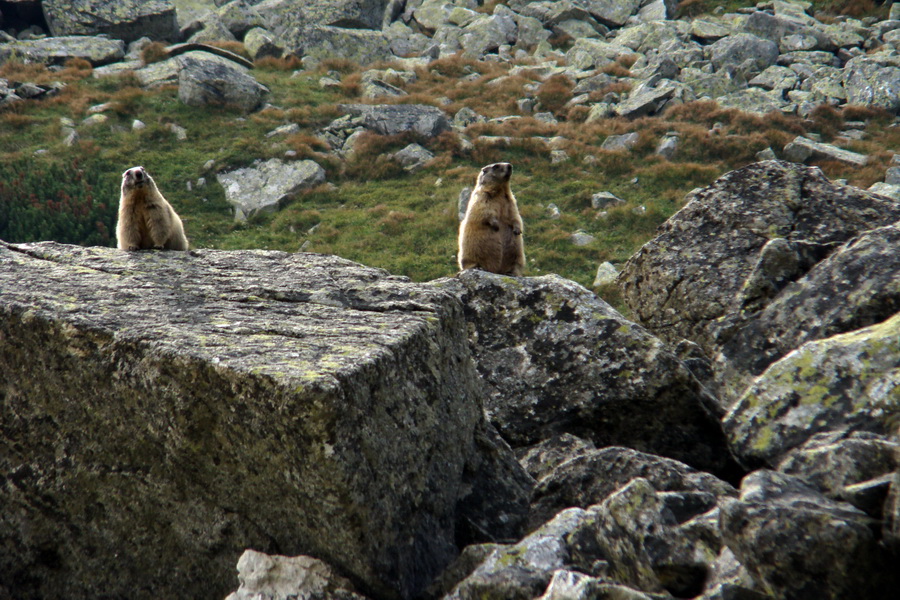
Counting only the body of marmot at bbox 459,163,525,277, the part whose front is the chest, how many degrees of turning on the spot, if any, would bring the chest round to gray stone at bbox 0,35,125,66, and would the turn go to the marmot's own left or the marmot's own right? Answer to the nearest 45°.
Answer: approximately 180°

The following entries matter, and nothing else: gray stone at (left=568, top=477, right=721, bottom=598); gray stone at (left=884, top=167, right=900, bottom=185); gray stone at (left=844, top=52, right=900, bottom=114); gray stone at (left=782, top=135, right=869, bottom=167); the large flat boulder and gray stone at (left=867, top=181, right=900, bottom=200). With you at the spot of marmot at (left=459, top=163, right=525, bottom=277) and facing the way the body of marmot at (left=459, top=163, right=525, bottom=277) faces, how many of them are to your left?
4

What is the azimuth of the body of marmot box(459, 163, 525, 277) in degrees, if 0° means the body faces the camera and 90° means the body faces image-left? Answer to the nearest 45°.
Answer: approximately 315°

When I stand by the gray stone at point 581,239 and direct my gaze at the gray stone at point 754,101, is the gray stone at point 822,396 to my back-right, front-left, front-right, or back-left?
back-right

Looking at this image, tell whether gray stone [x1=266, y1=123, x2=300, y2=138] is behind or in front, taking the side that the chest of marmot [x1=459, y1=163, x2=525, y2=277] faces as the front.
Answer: behind

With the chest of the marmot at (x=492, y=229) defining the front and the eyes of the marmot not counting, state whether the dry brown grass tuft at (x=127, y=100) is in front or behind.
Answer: behind

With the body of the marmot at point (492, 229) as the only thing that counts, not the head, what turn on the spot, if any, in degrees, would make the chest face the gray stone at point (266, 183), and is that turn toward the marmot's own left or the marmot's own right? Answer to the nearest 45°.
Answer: approximately 180°

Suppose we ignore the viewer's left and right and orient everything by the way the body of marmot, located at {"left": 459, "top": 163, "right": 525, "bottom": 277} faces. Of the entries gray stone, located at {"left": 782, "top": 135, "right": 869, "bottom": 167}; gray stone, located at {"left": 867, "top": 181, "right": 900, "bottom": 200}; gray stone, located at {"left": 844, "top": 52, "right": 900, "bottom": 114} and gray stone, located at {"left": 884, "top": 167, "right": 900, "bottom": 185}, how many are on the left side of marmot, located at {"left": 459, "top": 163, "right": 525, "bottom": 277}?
4

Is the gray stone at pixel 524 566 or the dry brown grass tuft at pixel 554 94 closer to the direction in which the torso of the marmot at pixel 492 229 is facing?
the gray stone

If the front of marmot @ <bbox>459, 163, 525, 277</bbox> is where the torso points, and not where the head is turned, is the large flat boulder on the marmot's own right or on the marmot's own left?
on the marmot's own right

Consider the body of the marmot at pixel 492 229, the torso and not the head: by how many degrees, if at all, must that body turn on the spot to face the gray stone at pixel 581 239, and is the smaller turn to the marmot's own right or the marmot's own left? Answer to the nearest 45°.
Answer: approximately 135° to the marmot's own left
